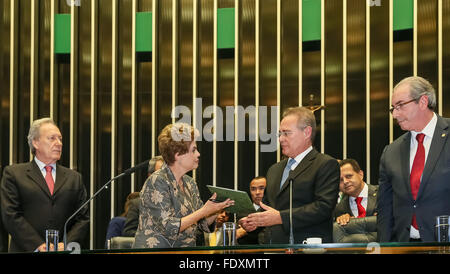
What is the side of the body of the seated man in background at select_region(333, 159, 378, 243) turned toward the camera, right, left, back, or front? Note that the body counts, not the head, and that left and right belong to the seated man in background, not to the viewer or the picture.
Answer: front

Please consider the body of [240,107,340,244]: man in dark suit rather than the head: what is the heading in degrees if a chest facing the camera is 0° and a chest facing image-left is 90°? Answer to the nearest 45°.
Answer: approximately 45°

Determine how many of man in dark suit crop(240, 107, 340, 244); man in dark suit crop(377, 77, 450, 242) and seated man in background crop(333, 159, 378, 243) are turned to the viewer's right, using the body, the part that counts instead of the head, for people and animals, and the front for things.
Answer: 0

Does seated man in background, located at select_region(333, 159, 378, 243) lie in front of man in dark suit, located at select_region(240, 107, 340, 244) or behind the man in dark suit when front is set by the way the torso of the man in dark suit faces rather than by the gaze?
behind

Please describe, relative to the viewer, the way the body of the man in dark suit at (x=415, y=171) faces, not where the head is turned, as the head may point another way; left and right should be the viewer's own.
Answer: facing the viewer and to the left of the viewer

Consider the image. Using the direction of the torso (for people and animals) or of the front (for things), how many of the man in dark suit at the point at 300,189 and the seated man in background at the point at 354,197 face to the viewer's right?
0

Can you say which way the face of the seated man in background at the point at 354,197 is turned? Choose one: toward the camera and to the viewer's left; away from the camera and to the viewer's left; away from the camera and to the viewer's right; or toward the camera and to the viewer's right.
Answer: toward the camera and to the viewer's left

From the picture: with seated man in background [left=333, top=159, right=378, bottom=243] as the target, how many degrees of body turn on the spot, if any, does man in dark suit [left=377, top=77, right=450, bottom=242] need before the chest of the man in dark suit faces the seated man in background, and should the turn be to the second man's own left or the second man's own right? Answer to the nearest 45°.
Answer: approximately 135° to the second man's own right

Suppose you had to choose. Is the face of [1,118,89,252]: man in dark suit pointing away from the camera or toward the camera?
toward the camera

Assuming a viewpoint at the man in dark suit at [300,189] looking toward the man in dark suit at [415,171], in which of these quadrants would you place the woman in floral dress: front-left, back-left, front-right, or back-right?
back-right

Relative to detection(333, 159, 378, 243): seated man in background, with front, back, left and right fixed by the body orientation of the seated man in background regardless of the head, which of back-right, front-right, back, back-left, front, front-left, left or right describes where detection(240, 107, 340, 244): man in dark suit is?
front

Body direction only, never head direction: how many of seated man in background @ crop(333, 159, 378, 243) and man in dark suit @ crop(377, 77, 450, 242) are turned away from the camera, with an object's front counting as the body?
0

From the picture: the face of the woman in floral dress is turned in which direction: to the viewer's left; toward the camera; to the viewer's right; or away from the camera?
to the viewer's right
